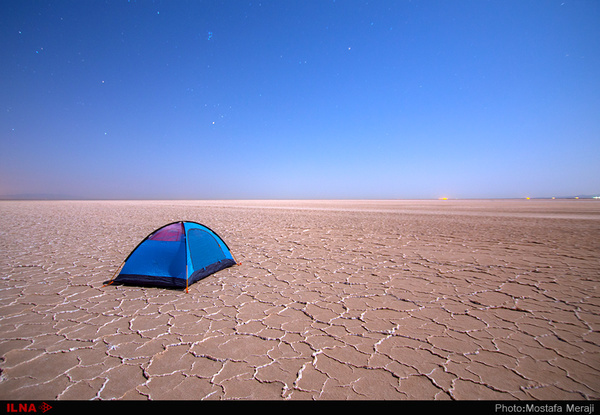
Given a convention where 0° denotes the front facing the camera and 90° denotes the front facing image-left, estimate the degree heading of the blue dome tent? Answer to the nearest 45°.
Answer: approximately 315°
